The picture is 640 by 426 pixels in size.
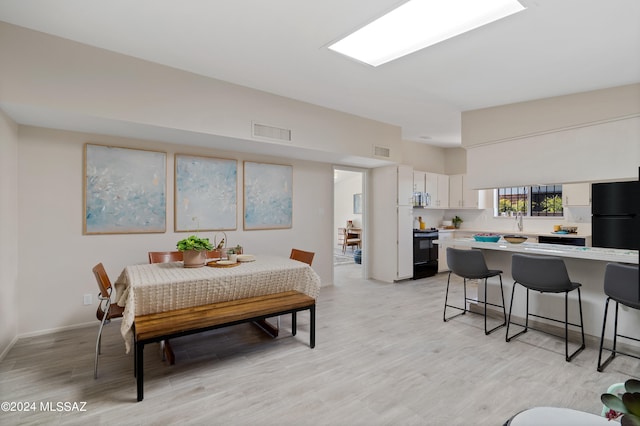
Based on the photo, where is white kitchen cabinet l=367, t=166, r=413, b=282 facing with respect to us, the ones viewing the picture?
facing the viewer and to the right of the viewer

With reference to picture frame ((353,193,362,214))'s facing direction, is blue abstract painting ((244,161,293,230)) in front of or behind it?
in front

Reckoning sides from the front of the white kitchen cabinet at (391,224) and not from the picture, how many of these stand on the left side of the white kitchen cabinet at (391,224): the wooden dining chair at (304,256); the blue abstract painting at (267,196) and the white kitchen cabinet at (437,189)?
1

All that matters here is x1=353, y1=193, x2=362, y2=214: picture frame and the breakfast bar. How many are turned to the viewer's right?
0

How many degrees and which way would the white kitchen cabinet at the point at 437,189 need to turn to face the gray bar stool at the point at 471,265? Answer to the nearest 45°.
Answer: approximately 45° to its right

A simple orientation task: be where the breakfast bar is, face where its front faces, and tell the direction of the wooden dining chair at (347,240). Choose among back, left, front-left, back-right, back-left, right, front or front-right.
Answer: right

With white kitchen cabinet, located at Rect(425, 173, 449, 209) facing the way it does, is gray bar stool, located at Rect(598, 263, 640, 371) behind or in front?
in front

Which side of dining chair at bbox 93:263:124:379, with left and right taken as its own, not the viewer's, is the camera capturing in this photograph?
right

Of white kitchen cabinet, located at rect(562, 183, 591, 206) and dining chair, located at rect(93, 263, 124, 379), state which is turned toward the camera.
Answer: the white kitchen cabinet

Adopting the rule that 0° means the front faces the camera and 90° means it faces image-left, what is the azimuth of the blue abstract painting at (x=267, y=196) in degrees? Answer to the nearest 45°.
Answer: approximately 315°

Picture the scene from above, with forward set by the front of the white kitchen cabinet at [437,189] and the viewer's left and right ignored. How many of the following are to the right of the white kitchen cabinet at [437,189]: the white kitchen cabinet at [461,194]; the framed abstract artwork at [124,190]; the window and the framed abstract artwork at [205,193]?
2

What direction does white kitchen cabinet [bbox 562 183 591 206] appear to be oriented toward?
toward the camera

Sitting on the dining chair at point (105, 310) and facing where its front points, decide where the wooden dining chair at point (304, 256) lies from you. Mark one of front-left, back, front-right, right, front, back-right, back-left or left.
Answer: front

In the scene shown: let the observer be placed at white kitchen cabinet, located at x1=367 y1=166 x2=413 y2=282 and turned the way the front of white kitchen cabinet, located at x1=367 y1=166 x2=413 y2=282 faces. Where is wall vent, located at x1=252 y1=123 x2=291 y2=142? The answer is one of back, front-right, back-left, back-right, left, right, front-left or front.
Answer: right
